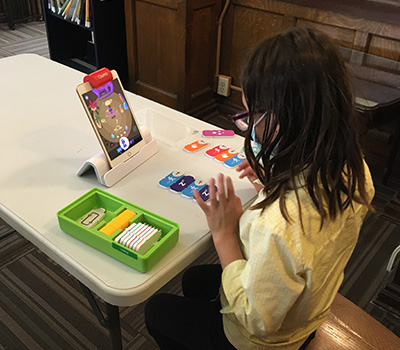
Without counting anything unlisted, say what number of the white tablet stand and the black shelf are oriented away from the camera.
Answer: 0

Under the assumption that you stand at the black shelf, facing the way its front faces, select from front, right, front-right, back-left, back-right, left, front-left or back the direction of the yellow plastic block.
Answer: front-left

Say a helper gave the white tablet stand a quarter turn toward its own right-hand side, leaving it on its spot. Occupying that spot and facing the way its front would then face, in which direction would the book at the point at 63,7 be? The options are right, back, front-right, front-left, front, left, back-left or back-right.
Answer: back-right

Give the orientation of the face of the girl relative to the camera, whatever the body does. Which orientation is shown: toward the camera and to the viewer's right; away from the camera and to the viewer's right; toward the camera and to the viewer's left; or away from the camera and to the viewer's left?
away from the camera and to the viewer's left

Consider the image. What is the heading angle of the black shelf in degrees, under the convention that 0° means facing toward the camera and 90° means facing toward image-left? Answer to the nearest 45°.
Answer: approximately 45°
